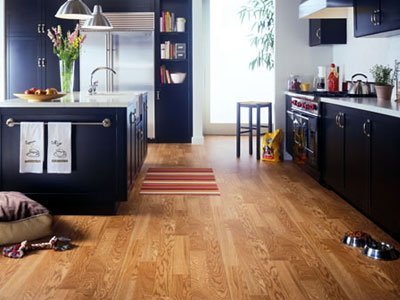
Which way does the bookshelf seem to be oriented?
toward the camera

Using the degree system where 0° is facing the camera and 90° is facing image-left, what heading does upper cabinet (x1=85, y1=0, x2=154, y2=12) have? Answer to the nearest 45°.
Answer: approximately 0°

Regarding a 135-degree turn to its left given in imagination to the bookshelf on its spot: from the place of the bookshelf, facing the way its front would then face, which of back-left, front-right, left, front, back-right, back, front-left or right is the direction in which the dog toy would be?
back-right

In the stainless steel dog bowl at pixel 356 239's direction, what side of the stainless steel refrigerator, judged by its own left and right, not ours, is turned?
front

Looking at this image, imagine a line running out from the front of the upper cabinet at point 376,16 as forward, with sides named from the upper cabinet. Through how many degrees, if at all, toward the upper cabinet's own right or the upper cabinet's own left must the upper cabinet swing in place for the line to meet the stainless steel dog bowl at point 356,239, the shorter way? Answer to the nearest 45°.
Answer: approximately 45° to the upper cabinet's own left

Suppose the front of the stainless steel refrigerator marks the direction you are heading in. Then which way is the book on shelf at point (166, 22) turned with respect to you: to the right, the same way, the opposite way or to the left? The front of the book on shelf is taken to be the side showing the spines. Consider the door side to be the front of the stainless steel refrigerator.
the same way

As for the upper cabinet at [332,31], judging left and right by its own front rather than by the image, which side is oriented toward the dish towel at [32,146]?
front

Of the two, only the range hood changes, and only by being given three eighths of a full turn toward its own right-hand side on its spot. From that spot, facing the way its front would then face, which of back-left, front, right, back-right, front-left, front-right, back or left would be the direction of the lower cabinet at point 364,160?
back

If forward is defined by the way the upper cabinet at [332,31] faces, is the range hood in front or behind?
in front

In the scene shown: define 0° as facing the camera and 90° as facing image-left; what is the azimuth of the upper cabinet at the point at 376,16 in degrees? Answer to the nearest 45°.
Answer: approximately 45°
